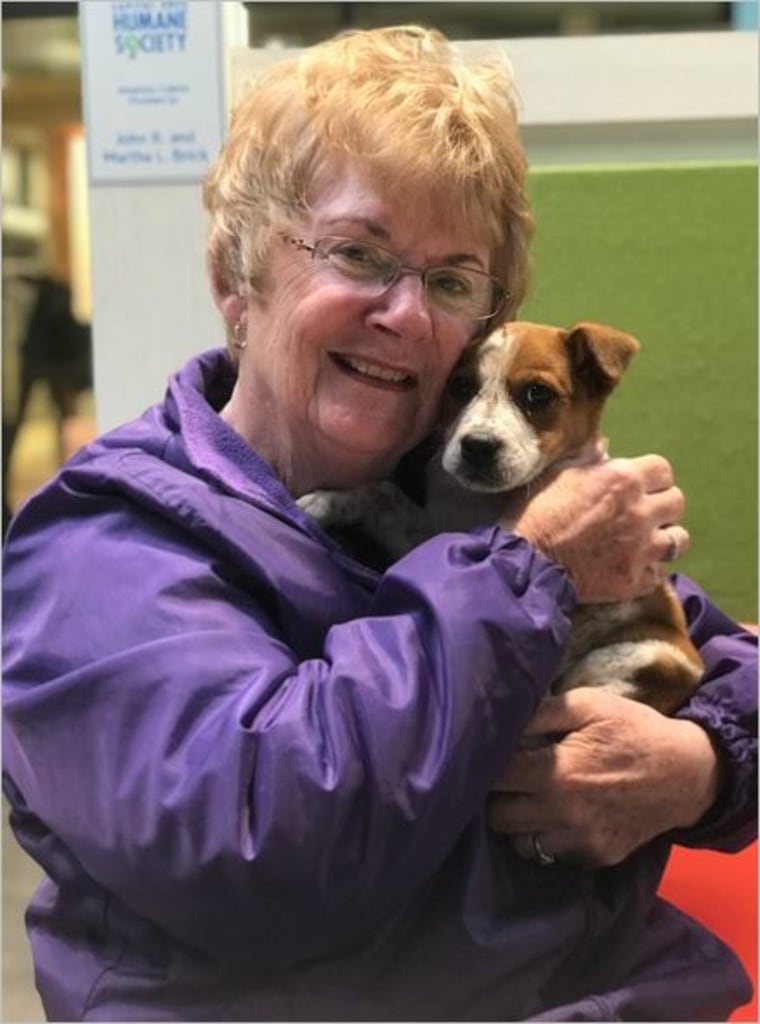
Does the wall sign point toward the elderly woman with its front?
yes

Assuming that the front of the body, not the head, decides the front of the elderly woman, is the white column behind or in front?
behind

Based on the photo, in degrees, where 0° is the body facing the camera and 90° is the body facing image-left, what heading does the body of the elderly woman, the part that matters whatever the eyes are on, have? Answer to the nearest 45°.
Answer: approximately 315°

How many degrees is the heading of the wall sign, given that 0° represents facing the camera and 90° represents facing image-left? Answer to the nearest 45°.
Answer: approximately 0°

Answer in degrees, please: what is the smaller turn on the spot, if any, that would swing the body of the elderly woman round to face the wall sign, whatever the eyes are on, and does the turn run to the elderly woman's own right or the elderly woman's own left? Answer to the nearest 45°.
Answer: approximately 135° to the elderly woman's own left
